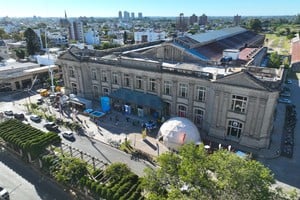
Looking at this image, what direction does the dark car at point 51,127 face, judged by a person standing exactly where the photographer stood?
facing the viewer and to the right of the viewer

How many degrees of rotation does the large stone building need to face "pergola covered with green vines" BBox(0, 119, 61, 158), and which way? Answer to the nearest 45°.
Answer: approximately 45° to its right

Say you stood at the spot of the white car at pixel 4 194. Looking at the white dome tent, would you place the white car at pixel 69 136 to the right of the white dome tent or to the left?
left

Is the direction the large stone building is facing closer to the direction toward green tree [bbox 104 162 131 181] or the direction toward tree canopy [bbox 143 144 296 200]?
the green tree

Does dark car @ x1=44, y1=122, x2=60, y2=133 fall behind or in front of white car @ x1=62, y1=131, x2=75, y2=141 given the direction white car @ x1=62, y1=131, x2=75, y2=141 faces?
behind

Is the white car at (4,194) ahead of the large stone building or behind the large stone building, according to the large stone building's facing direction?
ahead

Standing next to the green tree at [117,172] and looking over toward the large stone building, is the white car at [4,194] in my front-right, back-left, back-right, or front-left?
back-left

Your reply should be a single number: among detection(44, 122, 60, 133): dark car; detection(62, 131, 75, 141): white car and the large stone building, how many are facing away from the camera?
0

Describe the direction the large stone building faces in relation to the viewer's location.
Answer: facing the viewer and to the left of the viewer

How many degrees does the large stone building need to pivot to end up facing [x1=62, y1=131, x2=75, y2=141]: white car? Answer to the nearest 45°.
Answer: approximately 45° to its right

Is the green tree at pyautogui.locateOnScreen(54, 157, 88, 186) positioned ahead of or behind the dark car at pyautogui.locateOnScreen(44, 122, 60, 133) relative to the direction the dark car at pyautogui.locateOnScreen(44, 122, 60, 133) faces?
ahead

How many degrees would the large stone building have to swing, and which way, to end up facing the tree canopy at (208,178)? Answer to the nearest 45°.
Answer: approximately 45° to its left

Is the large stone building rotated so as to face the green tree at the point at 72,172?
yes

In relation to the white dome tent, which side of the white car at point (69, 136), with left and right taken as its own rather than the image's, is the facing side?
front

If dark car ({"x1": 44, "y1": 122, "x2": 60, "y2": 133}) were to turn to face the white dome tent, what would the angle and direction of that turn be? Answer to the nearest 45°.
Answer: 0° — it already faces it

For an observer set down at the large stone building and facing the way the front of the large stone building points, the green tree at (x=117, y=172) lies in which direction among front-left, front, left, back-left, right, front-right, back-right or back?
front

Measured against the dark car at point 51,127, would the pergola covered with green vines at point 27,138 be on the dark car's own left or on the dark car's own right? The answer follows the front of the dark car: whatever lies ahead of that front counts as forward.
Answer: on the dark car's own right

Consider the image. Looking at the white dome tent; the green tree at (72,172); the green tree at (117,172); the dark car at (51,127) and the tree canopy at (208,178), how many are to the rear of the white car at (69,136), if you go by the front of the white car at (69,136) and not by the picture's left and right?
1
